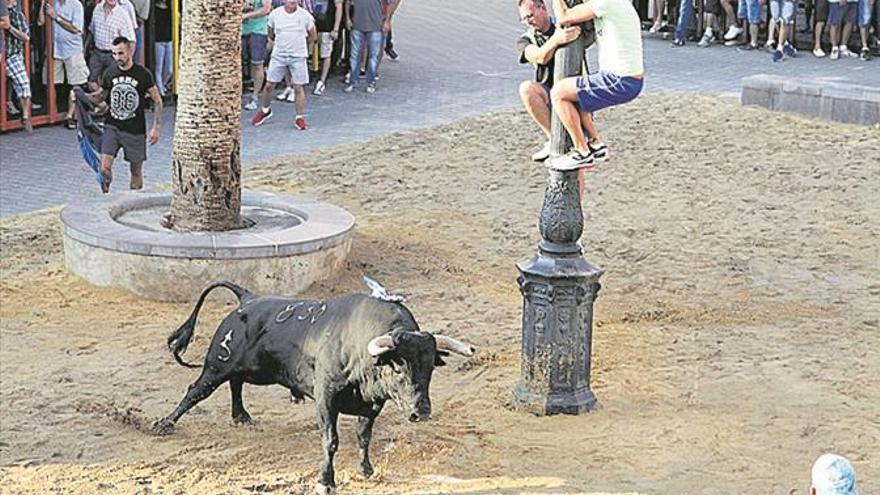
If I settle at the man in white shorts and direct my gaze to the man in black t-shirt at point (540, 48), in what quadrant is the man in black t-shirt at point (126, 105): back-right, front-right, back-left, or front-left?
front-right

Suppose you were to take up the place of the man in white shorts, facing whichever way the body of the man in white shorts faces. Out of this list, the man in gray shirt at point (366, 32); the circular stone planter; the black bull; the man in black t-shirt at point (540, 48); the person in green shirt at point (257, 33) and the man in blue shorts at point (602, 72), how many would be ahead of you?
4

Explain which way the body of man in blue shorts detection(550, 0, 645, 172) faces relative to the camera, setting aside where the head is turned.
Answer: to the viewer's left

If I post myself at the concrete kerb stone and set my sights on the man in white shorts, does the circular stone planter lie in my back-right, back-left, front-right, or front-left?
front-left

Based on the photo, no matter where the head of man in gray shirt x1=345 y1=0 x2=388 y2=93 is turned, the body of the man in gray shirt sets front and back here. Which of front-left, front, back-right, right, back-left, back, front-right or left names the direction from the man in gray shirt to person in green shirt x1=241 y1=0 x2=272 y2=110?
front-right

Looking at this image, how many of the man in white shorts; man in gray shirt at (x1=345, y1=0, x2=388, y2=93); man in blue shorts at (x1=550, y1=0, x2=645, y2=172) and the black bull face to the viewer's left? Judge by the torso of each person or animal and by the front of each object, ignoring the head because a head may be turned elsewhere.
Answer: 1

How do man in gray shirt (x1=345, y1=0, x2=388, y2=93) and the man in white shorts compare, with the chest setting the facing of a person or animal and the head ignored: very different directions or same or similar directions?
same or similar directions

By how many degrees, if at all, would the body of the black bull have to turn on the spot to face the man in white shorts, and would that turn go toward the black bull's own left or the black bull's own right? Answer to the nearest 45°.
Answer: approximately 135° to the black bull's own left

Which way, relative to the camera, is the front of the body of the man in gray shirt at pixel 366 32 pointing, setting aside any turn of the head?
toward the camera

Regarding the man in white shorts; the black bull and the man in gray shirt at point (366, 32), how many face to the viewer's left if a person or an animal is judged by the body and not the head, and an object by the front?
0

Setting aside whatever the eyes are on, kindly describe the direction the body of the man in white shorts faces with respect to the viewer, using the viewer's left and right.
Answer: facing the viewer

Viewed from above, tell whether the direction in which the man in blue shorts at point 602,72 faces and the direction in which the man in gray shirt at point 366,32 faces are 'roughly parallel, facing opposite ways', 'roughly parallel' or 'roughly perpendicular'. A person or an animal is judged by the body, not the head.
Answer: roughly perpendicular

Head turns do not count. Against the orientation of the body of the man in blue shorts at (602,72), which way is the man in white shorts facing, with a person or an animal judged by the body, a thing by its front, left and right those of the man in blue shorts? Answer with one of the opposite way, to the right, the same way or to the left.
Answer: to the left

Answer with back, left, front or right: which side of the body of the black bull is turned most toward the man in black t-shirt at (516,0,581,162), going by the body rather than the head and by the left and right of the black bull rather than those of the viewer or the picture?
left
